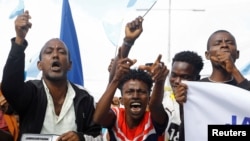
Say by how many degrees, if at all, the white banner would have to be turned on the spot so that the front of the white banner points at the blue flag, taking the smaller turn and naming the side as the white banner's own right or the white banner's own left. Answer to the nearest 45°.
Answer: approximately 135° to the white banner's own right

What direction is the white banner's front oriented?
toward the camera
